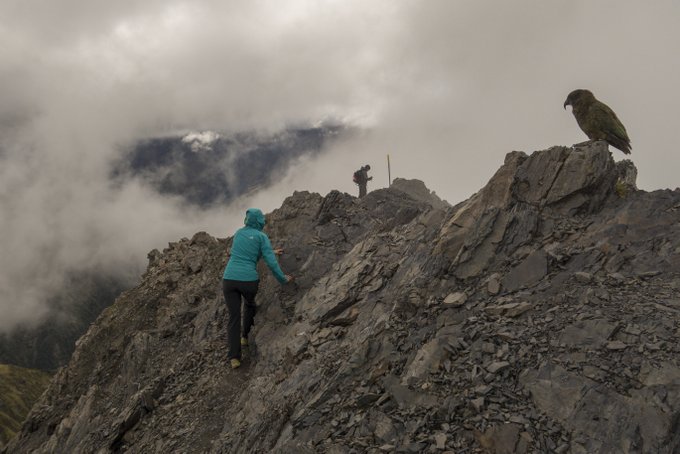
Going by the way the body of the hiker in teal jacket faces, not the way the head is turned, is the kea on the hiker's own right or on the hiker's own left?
on the hiker's own right

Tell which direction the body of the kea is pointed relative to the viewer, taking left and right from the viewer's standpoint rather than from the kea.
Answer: facing to the left of the viewer

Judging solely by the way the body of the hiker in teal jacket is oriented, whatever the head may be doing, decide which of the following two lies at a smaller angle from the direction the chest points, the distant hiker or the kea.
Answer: the distant hiker

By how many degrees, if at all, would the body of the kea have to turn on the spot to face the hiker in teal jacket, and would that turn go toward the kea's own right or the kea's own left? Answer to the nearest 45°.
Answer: approximately 45° to the kea's own right

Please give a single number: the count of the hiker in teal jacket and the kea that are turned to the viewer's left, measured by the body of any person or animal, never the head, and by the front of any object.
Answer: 1

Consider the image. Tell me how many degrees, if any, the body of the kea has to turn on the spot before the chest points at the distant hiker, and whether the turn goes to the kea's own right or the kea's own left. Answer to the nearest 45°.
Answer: approximately 45° to the kea's own right

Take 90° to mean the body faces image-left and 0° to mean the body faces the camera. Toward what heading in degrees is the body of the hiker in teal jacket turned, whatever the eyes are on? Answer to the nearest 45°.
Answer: approximately 225°

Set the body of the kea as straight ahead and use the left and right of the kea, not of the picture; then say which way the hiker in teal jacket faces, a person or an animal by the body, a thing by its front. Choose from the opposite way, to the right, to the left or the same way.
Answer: to the right
